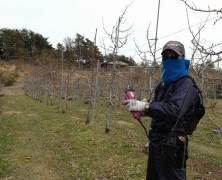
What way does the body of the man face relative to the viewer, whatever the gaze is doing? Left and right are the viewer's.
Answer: facing the viewer and to the left of the viewer
